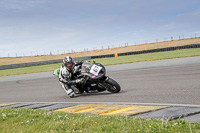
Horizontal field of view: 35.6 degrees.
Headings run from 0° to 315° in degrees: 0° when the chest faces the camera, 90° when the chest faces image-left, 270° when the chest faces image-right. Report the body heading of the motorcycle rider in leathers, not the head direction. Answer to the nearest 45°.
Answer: approximately 315°
